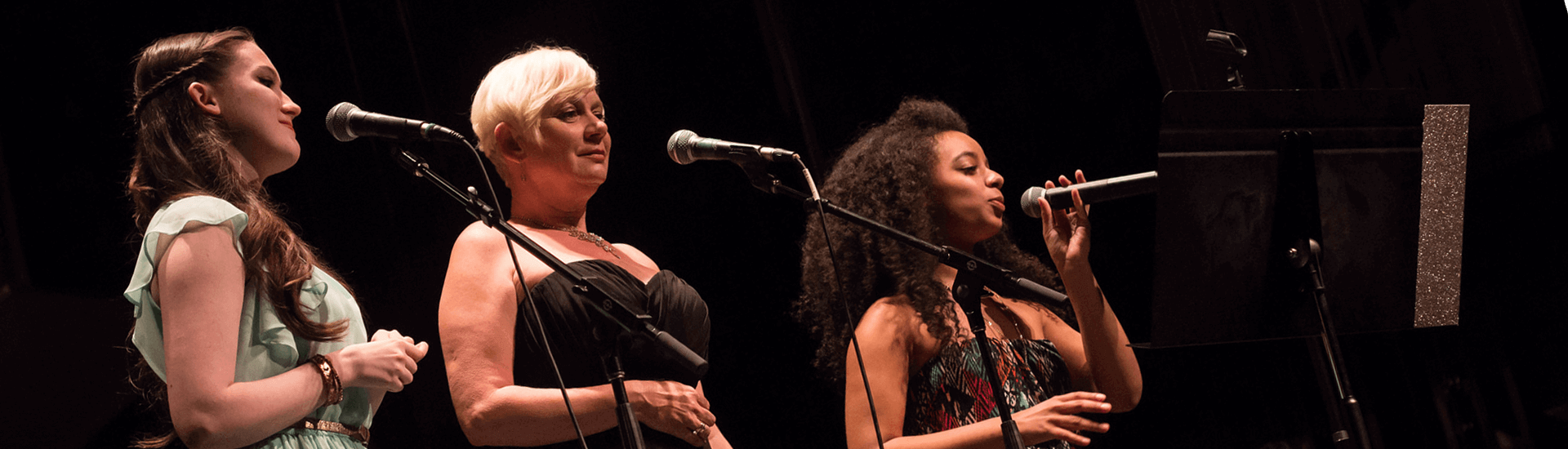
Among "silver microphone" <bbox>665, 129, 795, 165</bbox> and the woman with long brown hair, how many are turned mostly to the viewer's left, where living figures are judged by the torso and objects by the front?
1

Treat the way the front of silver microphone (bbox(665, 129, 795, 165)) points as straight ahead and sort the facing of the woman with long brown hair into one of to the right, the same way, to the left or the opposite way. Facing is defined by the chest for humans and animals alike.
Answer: the opposite way

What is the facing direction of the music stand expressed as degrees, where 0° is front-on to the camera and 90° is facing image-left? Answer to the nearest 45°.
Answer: approximately 180°

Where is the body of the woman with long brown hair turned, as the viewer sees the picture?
to the viewer's right

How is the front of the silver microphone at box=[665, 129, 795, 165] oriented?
to the viewer's left

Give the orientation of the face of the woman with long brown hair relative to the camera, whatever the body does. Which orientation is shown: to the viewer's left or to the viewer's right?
to the viewer's right

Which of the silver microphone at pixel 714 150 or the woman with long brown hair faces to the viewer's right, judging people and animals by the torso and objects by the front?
the woman with long brown hair
